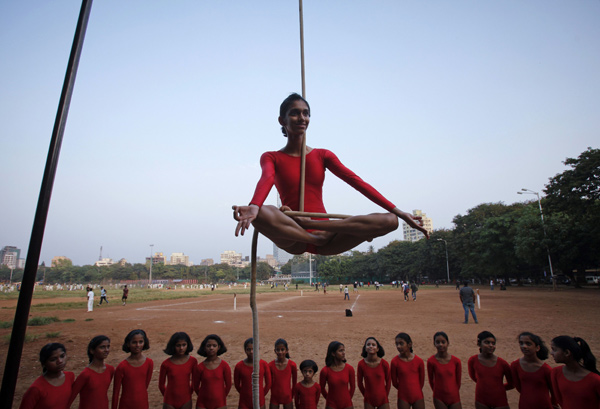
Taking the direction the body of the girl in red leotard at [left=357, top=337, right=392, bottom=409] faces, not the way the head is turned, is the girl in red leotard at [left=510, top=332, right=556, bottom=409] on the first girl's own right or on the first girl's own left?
on the first girl's own left

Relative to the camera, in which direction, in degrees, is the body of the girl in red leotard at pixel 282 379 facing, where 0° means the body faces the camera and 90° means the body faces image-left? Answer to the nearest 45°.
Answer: approximately 0°

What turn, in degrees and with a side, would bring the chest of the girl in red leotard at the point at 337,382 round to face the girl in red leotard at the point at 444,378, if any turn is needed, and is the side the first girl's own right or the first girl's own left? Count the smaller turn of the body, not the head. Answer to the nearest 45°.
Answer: approximately 90° to the first girl's own left

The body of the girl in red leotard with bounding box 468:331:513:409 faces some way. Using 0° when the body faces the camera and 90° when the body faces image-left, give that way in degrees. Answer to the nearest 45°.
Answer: approximately 0°

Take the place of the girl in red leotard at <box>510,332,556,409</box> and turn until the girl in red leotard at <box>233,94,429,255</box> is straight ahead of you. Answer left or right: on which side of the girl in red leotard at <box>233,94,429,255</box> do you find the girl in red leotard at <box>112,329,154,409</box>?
right

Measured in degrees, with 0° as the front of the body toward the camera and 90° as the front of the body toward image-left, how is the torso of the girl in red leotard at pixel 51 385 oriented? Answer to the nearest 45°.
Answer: approximately 315°
